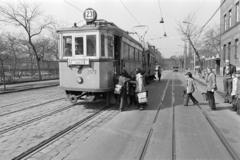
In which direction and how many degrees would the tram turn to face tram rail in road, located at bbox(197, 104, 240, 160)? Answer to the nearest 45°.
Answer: approximately 90° to its left

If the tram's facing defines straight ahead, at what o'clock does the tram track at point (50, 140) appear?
The tram track is roughly at 11 o'clock from the tram.

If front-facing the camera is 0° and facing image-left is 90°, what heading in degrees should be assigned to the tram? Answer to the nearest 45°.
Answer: approximately 45°

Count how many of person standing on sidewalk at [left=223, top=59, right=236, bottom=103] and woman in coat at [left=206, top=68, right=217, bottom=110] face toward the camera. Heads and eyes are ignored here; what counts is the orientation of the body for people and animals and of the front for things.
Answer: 1

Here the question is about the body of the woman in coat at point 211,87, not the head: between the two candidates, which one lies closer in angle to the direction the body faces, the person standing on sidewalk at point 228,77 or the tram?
the tram

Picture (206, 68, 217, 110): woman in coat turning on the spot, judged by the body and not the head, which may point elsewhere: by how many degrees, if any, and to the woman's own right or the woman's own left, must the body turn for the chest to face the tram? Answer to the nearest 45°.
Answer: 0° — they already face it

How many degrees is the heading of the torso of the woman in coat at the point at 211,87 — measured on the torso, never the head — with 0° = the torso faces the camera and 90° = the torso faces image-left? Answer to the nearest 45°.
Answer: approximately 90°

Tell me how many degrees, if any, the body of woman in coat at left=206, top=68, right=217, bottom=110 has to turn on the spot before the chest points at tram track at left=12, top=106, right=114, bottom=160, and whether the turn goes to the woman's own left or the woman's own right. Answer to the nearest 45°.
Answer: approximately 45° to the woman's own left

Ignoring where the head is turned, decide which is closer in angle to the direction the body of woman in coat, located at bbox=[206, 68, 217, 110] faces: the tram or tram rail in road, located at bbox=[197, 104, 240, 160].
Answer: the tram
